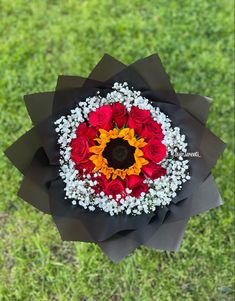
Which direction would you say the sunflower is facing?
toward the camera
